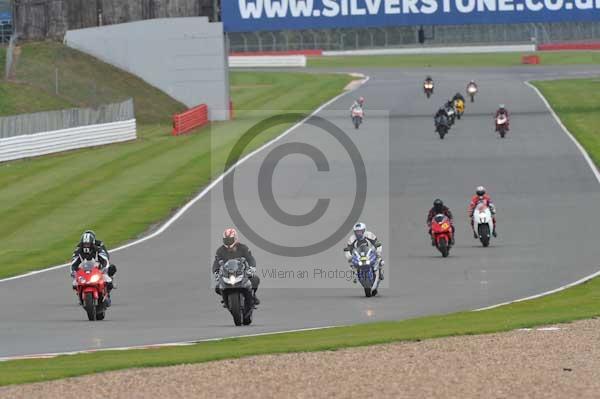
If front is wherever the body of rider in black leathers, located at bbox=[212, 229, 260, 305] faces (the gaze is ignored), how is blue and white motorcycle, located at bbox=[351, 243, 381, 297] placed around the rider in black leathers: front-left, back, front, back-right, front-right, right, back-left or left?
back-left

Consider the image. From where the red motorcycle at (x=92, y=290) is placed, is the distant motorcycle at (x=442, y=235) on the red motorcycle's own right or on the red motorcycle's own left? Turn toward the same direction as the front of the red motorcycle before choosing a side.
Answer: on the red motorcycle's own left

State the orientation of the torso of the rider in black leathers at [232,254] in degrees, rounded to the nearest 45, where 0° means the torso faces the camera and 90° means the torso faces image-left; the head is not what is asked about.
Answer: approximately 0°

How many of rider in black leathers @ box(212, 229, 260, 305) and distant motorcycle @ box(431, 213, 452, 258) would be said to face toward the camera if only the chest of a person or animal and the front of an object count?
2
